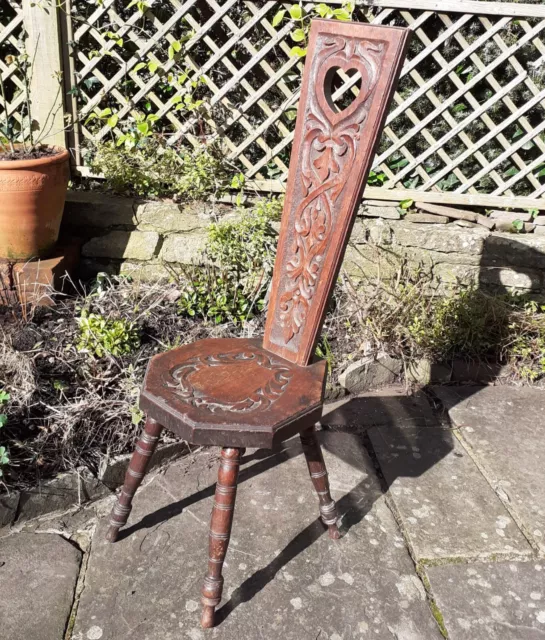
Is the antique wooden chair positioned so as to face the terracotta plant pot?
no

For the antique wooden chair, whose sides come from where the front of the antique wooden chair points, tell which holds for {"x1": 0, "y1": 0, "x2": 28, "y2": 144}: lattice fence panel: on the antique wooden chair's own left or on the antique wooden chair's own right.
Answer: on the antique wooden chair's own right

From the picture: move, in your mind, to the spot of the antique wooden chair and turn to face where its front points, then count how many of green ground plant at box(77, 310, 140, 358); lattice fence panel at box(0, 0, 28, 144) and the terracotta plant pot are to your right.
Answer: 3

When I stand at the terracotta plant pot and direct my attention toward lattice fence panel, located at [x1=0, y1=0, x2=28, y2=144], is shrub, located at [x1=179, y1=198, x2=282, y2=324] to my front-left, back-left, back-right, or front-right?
back-right

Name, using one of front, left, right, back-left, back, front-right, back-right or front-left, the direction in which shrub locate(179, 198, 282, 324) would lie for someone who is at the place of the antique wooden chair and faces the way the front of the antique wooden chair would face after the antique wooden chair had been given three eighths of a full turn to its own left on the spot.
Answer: left

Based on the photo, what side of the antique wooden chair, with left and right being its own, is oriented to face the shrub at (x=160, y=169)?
right

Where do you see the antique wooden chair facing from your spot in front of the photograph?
facing the viewer and to the left of the viewer

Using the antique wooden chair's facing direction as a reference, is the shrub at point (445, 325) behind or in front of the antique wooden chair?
behind

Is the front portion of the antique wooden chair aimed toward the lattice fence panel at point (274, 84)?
no

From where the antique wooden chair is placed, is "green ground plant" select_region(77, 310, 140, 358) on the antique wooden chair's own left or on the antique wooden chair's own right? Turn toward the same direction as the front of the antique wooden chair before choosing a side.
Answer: on the antique wooden chair's own right

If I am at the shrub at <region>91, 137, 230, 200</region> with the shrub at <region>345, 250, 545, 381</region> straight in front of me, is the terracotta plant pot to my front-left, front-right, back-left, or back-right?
back-right

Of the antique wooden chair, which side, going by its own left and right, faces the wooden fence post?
right
